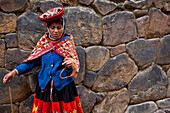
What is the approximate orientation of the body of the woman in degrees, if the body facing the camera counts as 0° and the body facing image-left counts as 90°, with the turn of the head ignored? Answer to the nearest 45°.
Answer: approximately 0°
